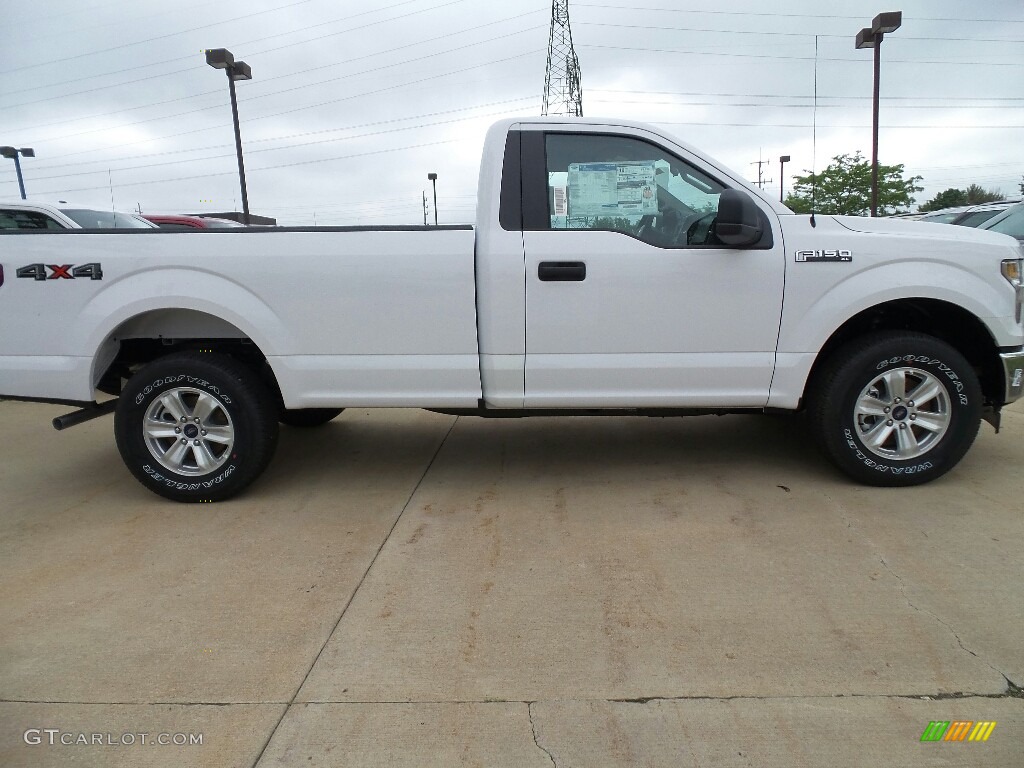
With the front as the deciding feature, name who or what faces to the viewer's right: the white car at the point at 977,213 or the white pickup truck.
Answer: the white pickup truck

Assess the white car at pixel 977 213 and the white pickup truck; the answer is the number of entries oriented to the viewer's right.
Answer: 1

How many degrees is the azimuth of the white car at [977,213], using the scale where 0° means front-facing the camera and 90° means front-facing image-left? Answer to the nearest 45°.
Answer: approximately 45°

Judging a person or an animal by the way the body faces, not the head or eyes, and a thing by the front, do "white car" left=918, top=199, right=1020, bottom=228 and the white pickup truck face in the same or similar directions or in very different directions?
very different directions

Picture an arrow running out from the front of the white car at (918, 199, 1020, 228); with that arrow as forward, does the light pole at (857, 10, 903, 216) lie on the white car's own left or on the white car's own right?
on the white car's own right

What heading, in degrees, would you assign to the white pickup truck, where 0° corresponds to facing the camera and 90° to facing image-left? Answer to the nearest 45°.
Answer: approximately 270°

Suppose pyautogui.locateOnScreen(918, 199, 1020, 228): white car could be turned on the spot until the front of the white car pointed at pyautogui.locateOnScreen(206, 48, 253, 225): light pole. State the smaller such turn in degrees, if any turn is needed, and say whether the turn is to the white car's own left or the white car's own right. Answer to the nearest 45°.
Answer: approximately 45° to the white car's own right

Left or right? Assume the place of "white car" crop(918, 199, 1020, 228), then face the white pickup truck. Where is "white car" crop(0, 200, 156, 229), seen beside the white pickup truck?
right
